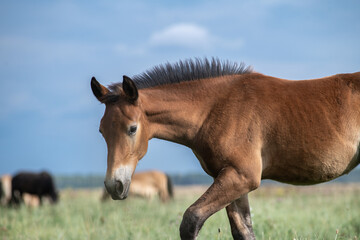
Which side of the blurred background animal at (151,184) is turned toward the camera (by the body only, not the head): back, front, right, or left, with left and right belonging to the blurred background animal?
left

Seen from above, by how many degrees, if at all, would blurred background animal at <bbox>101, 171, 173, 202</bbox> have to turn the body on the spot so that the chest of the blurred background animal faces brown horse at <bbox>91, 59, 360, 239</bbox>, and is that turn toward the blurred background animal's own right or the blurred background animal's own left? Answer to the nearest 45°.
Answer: approximately 90° to the blurred background animal's own left

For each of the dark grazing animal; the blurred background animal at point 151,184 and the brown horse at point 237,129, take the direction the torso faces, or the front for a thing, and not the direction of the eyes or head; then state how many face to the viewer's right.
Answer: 1

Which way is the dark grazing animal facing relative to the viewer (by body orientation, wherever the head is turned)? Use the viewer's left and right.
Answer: facing to the right of the viewer

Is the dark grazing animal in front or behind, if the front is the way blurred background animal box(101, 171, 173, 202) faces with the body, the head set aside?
in front

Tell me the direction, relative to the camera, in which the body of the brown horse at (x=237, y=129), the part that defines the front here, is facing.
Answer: to the viewer's left

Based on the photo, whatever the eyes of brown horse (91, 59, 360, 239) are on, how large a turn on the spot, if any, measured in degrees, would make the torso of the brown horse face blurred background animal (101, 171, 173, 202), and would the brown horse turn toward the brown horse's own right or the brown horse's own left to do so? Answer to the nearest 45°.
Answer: approximately 90° to the brown horse's own right

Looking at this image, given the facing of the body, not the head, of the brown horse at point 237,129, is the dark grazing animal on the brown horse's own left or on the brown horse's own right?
on the brown horse's own right
